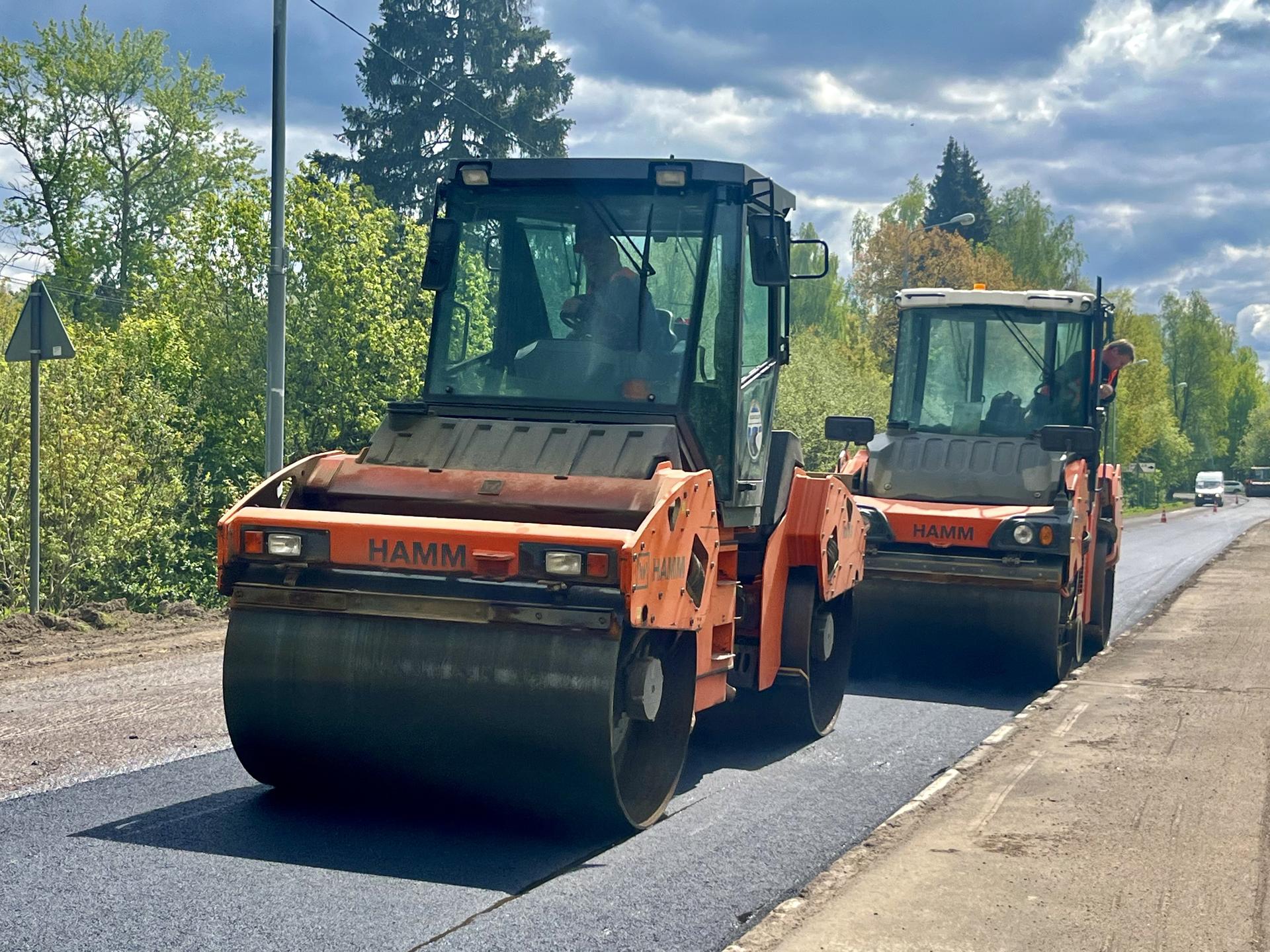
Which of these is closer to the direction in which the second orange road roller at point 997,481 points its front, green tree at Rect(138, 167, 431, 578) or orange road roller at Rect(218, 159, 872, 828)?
the orange road roller

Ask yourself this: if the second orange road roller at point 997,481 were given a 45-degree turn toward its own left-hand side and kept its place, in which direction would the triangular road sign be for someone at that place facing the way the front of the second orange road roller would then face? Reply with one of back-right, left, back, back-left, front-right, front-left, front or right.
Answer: back-right

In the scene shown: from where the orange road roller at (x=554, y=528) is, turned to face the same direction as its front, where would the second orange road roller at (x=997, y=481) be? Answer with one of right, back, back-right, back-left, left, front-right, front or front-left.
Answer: back

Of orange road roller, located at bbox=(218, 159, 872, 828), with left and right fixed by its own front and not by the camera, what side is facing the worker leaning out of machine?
back

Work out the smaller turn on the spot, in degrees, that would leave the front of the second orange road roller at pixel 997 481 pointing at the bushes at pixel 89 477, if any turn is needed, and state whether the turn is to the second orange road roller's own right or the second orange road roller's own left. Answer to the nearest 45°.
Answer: approximately 90° to the second orange road roller's own right

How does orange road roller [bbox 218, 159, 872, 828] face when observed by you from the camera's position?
facing the viewer and to the left of the viewer

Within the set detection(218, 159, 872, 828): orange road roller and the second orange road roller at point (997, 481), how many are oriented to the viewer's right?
0

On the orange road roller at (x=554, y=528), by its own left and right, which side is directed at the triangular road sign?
right

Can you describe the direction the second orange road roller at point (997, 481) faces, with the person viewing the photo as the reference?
facing the viewer

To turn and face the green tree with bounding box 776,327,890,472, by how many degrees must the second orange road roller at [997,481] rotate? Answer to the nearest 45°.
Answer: approximately 180°

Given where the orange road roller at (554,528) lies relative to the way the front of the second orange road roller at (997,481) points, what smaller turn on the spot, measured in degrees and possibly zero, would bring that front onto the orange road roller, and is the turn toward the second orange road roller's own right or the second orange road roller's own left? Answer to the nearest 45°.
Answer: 0° — it already faces it

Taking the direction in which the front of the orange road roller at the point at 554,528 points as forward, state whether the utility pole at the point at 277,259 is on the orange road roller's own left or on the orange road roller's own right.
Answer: on the orange road roller's own right

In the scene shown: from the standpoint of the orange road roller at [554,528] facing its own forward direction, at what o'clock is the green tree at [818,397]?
The green tree is roughly at 5 o'clock from the orange road roller.

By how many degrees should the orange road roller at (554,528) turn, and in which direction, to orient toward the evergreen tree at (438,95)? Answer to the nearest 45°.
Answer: approximately 135° to its right
